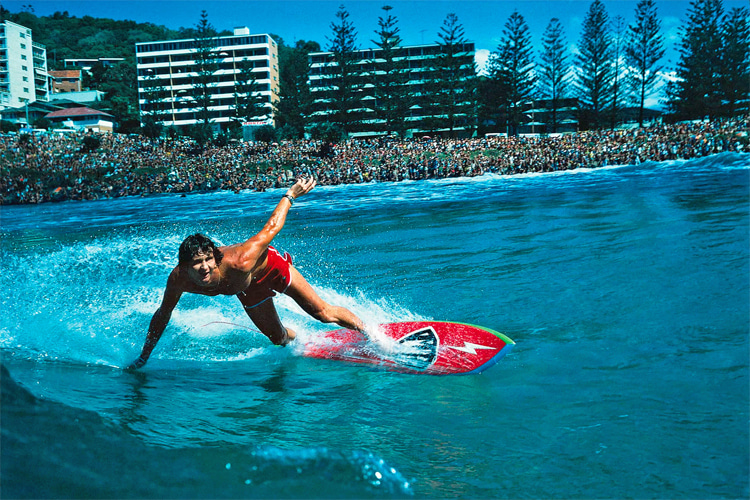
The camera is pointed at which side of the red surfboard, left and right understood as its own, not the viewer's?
right

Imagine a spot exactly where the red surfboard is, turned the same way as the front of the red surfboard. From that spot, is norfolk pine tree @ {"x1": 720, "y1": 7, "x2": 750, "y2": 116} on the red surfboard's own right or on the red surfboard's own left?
on the red surfboard's own left

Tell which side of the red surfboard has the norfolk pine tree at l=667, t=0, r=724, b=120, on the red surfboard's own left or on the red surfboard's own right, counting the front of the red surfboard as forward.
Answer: on the red surfboard's own left
